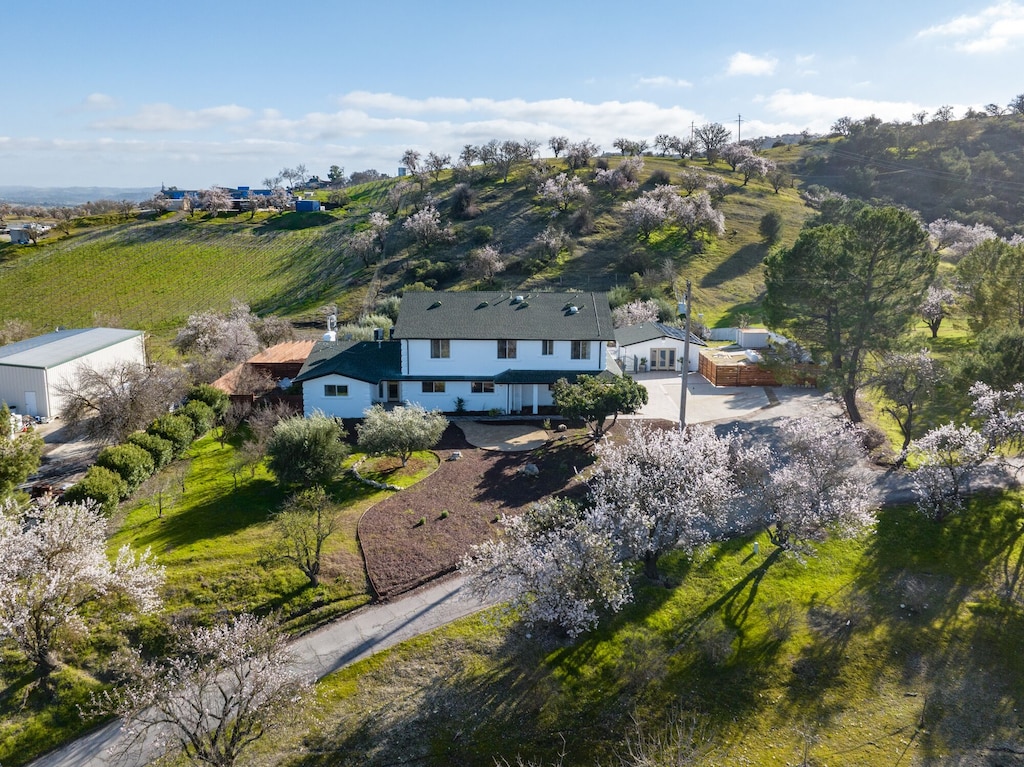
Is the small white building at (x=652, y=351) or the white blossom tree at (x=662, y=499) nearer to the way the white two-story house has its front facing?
the white blossom tree

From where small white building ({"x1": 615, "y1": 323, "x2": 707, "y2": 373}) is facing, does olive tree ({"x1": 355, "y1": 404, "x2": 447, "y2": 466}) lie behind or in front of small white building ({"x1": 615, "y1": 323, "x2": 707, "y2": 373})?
in front

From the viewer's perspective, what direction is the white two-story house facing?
toward the camera

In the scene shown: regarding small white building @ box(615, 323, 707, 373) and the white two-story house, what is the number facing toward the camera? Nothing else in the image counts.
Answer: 2

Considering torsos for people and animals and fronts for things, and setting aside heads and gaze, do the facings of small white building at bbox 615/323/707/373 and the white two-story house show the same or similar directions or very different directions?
same or similar directions

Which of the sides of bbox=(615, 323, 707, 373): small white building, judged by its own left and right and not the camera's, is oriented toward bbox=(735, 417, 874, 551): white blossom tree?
front

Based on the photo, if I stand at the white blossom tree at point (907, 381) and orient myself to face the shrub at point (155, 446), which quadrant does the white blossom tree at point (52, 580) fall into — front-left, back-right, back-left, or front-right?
front-left

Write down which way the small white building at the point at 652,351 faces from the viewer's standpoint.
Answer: facing the viewer

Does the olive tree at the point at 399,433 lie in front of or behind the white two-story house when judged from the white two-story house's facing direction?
in front

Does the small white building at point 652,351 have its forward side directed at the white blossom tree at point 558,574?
yes

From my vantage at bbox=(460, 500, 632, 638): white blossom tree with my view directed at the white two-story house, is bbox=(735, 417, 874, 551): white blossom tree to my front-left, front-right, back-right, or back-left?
front-right
